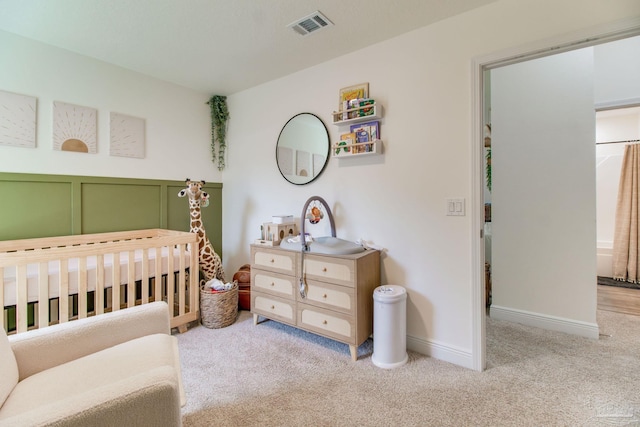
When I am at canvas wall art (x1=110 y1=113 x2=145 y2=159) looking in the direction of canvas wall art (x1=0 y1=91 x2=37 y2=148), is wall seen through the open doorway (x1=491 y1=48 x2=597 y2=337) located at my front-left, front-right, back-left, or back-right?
back-left

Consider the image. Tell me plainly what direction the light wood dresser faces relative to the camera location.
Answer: facing the viewer and to the left of the viewer

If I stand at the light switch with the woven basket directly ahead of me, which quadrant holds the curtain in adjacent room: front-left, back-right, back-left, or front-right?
back-right

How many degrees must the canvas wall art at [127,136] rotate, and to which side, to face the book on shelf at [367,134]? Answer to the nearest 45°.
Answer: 0° — it already faces it

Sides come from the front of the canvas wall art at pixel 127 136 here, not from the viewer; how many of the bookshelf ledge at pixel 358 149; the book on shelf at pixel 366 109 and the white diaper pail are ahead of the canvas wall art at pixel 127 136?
3

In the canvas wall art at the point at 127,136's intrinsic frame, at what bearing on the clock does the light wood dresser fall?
The light wood dresser is roughly at 12 o'clock from the canvas wall art.

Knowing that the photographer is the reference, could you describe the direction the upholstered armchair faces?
facing to the right of the viewer

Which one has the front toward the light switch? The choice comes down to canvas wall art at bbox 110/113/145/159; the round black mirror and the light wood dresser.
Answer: the canvas wall art

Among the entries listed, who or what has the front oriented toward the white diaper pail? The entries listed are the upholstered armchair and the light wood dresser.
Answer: the upholstered armchair
